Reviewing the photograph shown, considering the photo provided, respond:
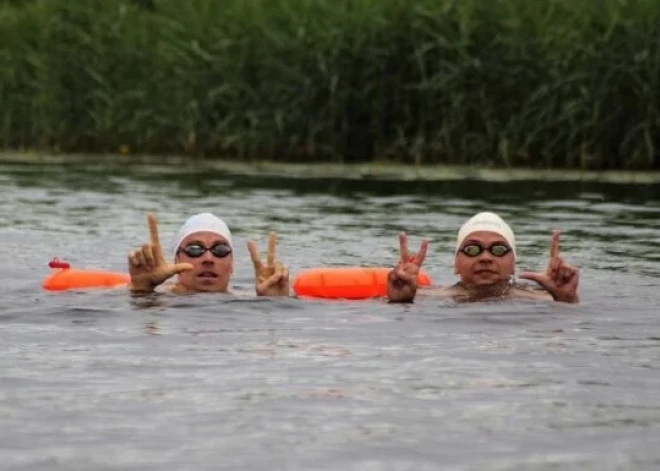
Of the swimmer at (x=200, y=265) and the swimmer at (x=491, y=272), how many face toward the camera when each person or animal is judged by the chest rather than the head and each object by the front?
2

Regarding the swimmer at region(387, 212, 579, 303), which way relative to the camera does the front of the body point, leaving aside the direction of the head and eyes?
toward the camera

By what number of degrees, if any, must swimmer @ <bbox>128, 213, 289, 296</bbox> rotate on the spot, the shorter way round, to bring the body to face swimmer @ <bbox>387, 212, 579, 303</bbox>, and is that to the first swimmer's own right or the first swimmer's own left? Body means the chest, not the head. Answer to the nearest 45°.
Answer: approximately 90° to the first swimmer's own left

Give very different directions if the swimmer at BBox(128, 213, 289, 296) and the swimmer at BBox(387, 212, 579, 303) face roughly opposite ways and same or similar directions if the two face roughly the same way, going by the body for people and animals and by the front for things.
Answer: same or similar directions

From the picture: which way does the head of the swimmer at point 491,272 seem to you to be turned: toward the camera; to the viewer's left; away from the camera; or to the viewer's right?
toward the camera

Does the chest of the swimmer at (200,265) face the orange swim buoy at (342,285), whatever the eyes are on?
no

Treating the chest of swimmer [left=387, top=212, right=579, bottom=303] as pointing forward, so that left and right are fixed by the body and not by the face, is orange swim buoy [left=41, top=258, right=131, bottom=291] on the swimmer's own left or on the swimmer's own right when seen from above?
on the swimmer's own right

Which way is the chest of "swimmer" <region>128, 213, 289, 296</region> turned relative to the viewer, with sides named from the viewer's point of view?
facing the viewer

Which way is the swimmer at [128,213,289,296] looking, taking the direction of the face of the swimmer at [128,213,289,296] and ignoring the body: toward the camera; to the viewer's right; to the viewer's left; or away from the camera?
toward the camera

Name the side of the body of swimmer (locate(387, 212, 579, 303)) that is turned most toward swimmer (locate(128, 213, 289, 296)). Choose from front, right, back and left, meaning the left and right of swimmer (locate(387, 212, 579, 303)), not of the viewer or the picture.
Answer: right
